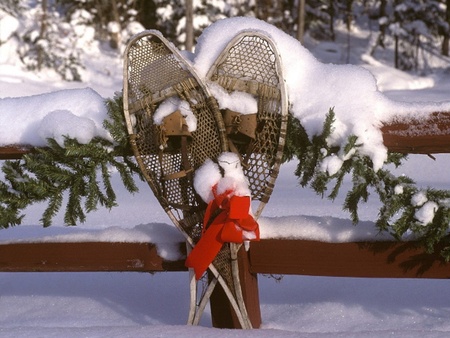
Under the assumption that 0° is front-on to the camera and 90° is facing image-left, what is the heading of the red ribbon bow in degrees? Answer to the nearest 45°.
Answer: approximately 0°
